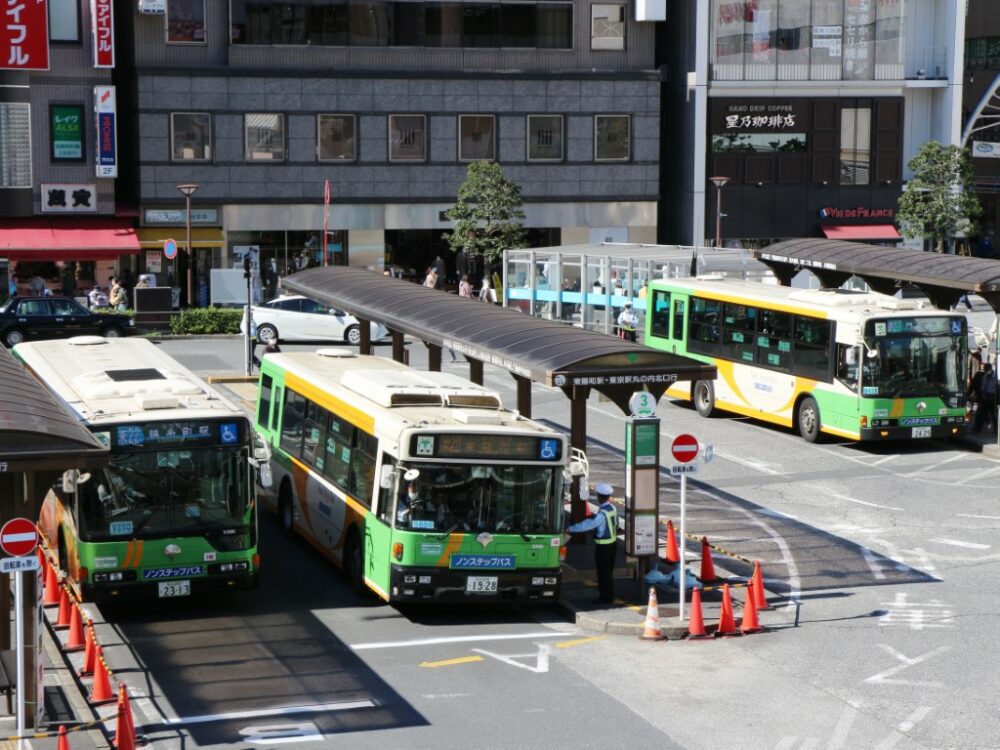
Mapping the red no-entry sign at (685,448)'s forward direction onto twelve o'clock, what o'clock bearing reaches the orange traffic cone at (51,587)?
The orange traffic cone is roughly at 3 o'clock from the red no-entry sign.

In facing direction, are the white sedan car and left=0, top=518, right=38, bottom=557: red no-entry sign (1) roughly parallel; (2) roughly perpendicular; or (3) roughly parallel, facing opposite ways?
roughly perpendicular

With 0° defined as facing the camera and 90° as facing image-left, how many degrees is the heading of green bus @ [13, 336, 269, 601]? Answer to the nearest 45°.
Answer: approximately 0°

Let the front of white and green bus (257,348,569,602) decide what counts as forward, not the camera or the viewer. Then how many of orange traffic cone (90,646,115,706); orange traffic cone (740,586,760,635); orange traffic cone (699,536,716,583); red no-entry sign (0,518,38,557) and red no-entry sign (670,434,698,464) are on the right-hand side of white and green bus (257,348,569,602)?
2

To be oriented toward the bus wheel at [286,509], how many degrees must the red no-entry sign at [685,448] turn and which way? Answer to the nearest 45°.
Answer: approximately 135° to its right

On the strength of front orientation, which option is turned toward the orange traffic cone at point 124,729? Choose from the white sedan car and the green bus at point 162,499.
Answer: the green bus

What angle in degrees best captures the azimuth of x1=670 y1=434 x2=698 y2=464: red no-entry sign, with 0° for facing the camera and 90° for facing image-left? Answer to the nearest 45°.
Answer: approximately 0°
